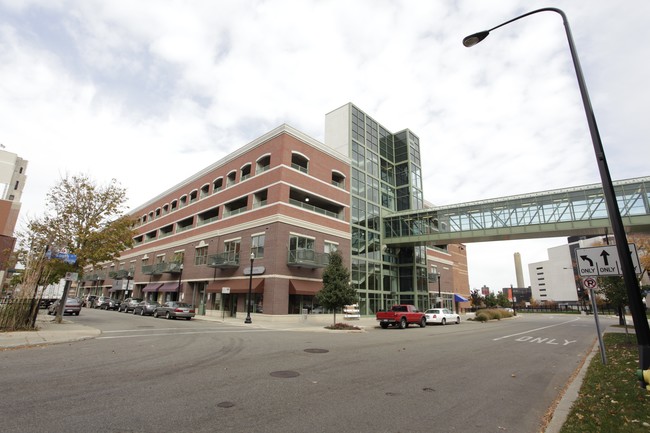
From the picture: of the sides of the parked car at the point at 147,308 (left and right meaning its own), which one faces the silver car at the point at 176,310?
back

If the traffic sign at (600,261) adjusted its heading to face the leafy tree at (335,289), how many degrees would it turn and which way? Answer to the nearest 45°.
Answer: approximately 135° to its right

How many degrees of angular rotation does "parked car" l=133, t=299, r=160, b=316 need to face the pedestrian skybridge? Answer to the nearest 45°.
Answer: approximately 180°

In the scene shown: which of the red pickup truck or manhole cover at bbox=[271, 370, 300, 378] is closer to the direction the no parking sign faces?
the manhole cover

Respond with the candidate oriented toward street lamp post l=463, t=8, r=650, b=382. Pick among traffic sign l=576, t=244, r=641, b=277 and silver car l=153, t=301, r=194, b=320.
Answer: the traffic sign

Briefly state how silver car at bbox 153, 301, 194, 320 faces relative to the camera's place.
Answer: facing away from the viewer and to the left of the viewer

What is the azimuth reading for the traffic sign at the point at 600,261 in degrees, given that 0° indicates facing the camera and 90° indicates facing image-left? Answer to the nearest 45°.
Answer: approximately 0°

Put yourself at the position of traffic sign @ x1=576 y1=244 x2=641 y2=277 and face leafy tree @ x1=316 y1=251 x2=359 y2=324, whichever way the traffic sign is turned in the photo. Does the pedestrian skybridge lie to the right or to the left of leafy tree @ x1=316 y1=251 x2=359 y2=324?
right

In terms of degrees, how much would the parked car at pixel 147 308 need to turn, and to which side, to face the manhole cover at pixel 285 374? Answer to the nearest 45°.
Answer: approximately 135° to its left

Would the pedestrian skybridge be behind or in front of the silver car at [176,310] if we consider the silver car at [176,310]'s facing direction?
behind

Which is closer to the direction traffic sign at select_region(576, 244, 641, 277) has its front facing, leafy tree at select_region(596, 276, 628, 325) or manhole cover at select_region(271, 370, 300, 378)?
the manhole cover

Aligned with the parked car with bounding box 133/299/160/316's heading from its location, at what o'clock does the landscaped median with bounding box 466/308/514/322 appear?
The landscaped median is roughly at 5 o'clock from the parked car.

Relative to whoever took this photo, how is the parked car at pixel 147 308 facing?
facing away from the viewer and to the left of the viewer

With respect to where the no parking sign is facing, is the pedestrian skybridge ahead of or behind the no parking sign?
behind

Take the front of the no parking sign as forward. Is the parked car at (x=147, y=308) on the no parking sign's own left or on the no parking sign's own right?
on the no parking sign's own right
